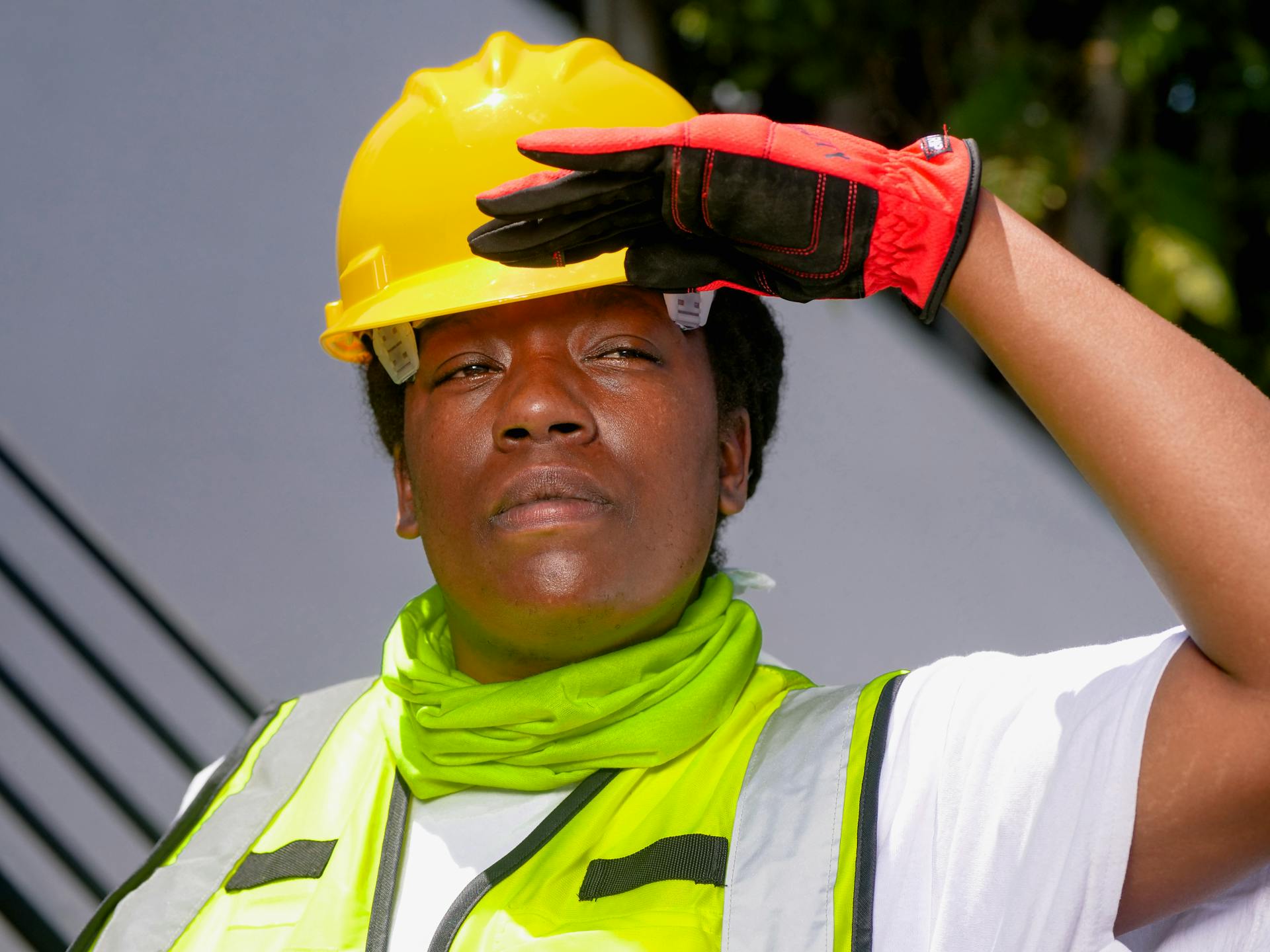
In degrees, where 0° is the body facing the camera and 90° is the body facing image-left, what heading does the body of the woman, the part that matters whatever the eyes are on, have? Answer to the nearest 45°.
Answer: approximately 45°
